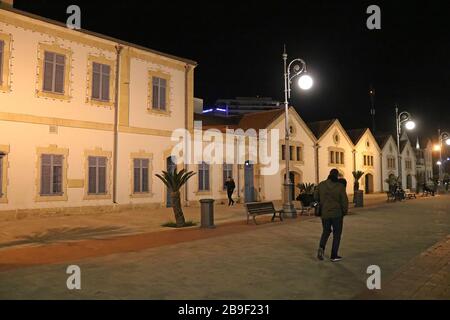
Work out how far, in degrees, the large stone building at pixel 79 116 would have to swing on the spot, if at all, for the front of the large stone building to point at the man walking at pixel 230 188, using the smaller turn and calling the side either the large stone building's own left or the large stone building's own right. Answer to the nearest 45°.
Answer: approximately 90° to the large stone building's own left

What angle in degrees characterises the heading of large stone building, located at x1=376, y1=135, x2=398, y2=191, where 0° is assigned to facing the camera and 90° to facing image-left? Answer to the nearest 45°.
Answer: approximately 315°

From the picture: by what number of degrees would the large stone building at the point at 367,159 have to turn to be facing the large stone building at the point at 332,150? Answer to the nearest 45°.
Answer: approximately 90° to its right

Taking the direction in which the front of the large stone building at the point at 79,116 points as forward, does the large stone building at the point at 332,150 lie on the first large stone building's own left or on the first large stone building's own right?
on the first large stone building's own left

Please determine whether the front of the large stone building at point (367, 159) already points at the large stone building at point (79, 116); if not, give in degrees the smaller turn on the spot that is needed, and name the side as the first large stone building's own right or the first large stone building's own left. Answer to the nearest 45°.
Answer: approximately 45° to the first large stone building's own right

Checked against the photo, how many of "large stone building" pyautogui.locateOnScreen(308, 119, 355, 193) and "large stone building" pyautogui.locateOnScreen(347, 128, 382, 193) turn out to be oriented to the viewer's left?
0

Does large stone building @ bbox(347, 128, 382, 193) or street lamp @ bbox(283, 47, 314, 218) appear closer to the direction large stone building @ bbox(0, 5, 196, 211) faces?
the street lamp

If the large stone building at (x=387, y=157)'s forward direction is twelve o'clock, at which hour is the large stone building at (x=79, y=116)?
the large stone building at (x=79, y=116) is roughly at 2 o'clock from the large stone building at (x=387, y=157).
